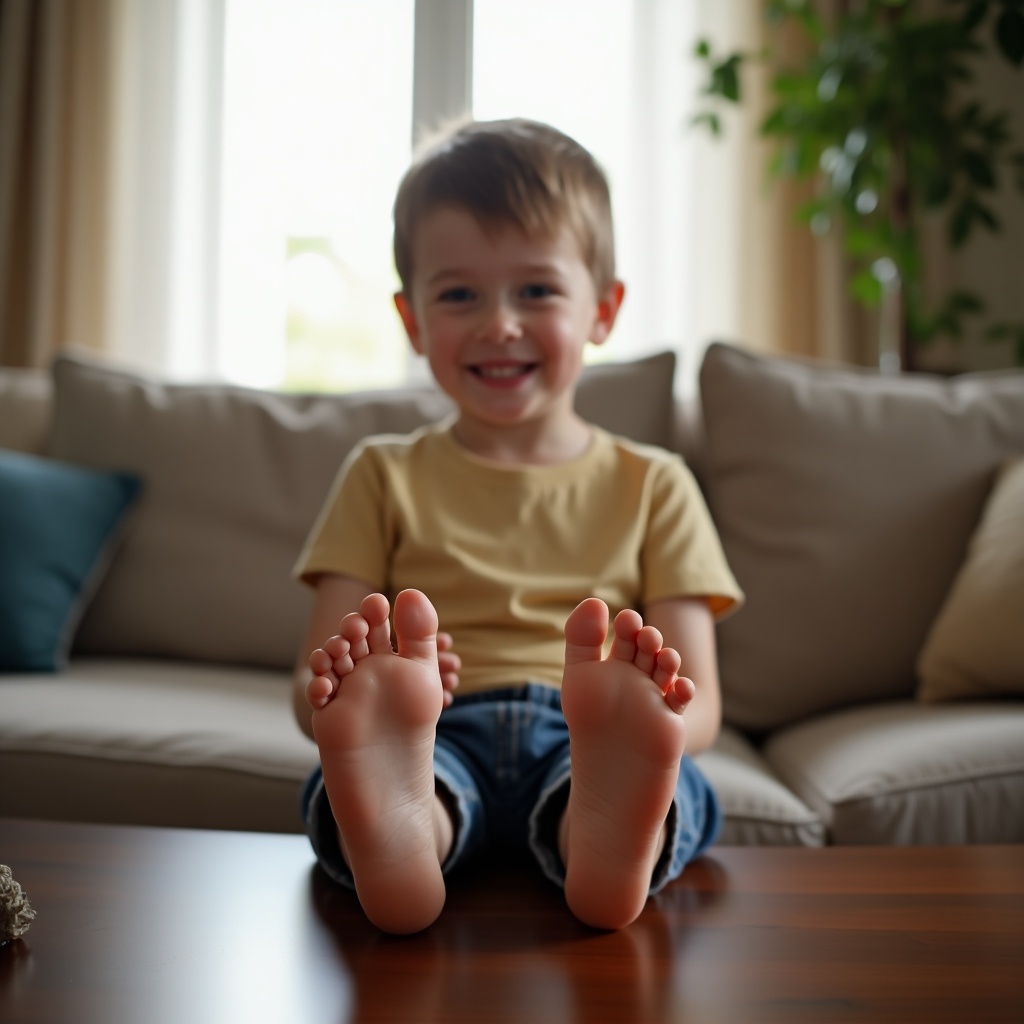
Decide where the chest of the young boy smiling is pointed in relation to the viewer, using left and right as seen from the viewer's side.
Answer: facing the viewer

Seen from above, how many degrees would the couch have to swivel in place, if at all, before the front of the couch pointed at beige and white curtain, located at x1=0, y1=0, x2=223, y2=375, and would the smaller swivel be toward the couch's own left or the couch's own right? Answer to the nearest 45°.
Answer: approximately 135° to the couch's own right

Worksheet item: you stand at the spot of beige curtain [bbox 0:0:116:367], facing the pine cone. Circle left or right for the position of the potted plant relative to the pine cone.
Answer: left

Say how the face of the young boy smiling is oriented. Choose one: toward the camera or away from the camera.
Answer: toward the camera

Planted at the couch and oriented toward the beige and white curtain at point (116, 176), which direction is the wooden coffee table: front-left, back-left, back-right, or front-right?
back-left
